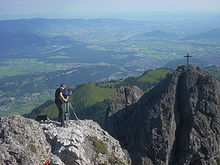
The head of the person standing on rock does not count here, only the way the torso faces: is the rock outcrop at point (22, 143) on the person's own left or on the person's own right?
on the person's own right

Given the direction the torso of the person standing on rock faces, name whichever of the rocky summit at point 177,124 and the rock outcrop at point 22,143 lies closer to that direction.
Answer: the rocky summit

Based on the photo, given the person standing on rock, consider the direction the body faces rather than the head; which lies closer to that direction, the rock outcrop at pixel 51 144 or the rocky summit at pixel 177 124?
the rocky summit

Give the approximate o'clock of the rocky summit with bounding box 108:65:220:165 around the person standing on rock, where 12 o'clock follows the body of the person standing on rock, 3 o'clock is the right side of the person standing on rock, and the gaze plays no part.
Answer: The rocky summit is roughly at 11 o'clock from the person standing on rock.

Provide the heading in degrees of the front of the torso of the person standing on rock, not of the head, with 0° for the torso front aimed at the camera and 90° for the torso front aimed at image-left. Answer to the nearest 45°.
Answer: approximately 270°
